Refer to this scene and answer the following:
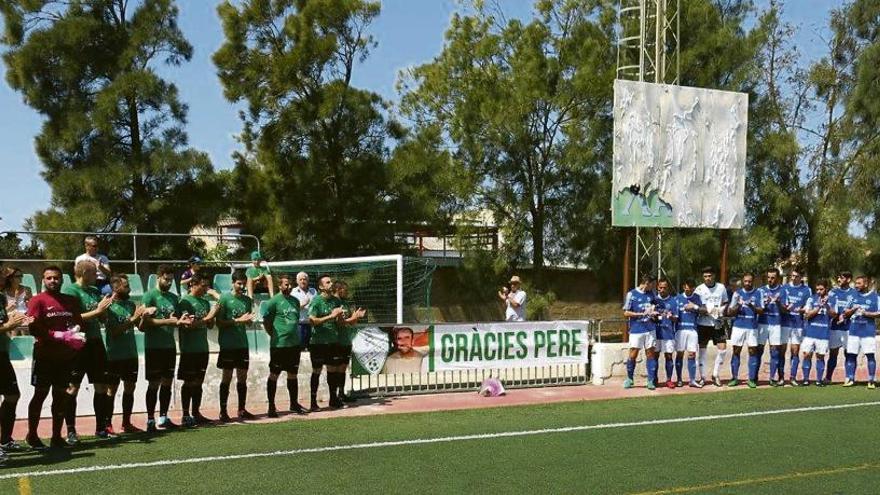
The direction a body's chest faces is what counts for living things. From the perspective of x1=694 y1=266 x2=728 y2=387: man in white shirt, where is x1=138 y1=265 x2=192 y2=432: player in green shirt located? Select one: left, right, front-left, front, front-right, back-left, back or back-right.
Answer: front-right

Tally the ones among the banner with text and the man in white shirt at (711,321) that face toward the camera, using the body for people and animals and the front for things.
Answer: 2

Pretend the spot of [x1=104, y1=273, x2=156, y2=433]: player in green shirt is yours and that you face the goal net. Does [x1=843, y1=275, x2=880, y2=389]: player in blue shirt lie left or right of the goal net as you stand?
right

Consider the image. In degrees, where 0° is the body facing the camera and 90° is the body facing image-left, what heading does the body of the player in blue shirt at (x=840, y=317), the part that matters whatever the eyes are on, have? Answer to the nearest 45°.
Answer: approximately 45°

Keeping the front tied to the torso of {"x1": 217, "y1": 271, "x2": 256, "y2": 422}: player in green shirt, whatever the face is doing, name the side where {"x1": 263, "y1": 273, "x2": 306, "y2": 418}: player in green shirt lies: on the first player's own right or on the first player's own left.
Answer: on the first player's own left

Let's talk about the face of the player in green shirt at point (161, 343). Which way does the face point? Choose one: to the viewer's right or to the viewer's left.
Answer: to the viewer's right

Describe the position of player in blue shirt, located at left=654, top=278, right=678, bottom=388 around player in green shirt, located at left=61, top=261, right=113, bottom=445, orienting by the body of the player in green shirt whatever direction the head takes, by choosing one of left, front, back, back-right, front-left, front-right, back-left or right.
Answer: front-left

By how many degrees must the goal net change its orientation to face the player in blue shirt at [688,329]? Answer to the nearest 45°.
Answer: approximately 90° to its left

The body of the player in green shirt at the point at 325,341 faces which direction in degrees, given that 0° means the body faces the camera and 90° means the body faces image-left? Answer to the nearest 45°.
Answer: approximately 315°

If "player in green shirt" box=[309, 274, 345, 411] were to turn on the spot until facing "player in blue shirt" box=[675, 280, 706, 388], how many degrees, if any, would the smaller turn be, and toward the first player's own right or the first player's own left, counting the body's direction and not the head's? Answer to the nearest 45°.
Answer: approximately 45° to the first player's own left
